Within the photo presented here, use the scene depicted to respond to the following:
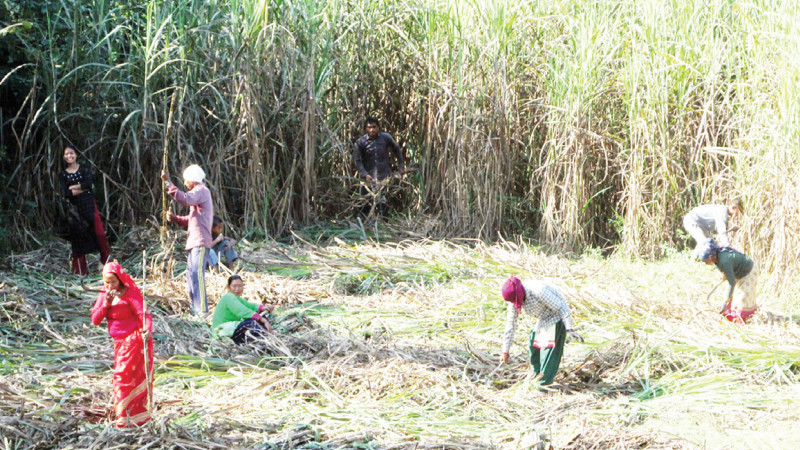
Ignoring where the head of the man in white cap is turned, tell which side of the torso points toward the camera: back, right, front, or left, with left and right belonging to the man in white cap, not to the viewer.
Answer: left

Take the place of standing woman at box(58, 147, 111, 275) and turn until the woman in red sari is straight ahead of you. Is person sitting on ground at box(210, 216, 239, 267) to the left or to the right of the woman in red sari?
left

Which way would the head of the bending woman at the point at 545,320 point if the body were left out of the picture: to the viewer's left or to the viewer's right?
to the viewer's left

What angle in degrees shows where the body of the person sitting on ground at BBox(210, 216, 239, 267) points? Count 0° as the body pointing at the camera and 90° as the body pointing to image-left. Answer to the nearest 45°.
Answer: approximately 315°

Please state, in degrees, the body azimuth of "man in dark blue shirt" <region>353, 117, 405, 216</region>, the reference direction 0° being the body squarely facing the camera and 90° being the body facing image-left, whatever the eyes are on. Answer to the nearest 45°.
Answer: approximately 0°

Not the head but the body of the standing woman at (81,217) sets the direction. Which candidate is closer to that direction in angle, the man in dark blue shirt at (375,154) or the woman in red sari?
the woman in red sari

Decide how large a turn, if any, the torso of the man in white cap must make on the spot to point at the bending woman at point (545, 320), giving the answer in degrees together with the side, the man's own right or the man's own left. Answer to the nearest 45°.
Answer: approximately 135° to the man's own left

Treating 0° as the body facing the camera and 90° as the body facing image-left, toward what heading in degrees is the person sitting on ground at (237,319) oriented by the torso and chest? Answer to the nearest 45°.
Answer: approximately 315°
